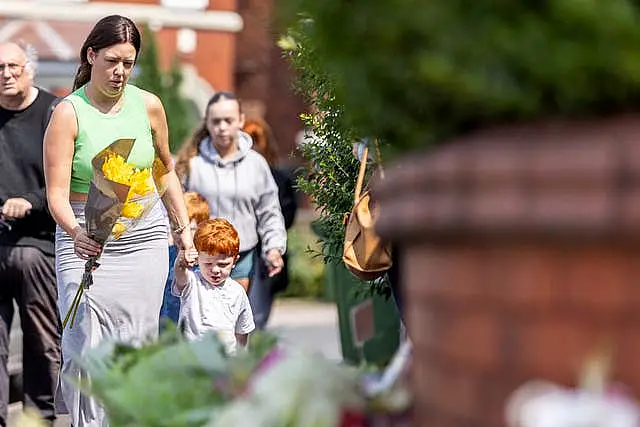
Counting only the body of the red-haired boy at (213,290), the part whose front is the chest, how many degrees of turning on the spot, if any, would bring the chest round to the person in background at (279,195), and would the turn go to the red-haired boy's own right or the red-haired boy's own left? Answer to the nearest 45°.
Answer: approximately 180°

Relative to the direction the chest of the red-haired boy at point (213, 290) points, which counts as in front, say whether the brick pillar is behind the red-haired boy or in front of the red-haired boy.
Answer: in front

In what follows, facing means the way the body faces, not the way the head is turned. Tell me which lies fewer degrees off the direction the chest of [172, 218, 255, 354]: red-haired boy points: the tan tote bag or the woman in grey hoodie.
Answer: the tan tote bag

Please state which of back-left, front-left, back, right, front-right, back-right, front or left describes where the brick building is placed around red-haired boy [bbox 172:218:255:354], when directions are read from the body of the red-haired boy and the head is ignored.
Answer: back

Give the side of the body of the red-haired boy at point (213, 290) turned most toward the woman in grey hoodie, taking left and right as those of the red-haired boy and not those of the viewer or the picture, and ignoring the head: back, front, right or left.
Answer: back

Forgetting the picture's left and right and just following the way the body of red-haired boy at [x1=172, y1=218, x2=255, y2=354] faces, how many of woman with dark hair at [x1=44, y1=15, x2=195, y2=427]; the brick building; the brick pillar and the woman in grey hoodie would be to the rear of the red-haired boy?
2

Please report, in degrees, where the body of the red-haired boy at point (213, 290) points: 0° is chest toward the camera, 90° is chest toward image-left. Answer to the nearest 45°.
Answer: approximately 0°

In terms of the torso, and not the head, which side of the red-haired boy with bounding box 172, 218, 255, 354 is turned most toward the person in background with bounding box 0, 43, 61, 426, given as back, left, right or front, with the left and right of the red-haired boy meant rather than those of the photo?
right

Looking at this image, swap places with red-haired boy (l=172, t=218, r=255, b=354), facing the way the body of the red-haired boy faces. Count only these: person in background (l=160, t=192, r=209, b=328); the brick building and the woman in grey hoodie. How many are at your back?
3

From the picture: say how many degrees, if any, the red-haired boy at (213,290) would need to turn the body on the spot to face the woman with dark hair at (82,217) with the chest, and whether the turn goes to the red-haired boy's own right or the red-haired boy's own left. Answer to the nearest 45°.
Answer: approximately 45° to the red-haired boy's own right
